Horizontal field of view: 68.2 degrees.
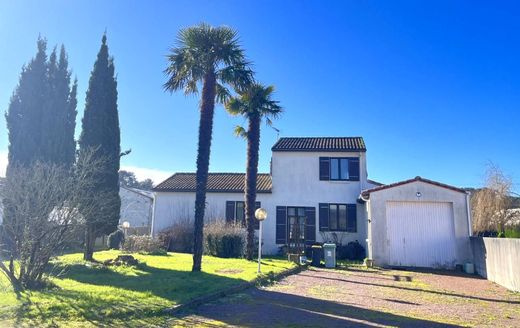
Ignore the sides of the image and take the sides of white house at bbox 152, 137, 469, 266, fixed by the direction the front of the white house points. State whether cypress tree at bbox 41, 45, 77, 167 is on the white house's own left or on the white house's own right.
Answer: on the white house's own right

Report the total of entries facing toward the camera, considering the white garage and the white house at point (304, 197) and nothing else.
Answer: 2

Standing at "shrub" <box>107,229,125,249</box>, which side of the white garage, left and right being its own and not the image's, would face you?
right

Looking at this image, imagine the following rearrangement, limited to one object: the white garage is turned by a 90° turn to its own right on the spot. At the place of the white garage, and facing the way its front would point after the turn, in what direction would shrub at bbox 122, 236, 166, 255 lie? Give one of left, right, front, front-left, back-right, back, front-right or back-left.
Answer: front

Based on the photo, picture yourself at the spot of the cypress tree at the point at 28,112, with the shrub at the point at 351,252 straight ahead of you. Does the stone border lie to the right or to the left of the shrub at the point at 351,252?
right

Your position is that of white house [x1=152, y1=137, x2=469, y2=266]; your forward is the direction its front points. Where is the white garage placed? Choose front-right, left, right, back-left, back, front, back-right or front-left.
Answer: front-left

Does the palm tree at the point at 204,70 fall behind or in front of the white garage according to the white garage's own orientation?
in front

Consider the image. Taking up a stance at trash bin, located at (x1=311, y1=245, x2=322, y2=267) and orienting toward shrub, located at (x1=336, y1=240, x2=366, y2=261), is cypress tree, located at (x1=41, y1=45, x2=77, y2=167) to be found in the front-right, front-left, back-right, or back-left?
back-left

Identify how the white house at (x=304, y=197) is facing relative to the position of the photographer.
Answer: facing the viewer

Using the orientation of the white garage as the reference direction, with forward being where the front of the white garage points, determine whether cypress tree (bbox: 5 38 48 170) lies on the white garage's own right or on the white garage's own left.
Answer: on the white garage's own right

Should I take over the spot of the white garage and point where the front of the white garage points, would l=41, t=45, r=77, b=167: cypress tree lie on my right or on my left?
on my right

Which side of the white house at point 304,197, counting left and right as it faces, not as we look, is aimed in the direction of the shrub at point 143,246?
right

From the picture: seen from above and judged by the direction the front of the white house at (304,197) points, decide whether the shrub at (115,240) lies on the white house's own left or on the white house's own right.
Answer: on the white house's own right

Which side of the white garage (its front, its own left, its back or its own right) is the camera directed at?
front
